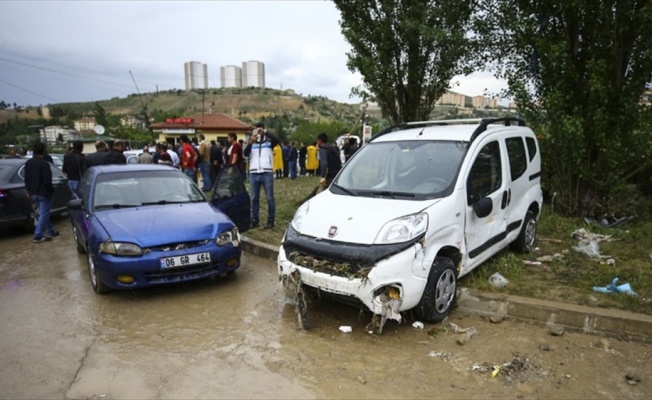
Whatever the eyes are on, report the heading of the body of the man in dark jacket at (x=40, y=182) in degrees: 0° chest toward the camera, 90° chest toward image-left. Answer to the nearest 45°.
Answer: approximately 225°

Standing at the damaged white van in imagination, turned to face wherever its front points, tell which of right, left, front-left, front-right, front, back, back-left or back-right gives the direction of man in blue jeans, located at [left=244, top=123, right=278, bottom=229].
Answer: right

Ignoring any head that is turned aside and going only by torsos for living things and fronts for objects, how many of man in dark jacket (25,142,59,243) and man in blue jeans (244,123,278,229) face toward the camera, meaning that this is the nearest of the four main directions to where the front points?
1

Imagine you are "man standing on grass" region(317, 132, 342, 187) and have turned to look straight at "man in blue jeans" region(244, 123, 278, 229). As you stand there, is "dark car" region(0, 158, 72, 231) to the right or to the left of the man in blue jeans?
right

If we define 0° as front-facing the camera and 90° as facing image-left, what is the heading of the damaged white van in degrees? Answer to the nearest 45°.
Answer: approximately 45°

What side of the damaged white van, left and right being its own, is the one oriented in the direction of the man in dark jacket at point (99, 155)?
right

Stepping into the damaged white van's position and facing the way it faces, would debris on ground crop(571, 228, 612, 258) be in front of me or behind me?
behind

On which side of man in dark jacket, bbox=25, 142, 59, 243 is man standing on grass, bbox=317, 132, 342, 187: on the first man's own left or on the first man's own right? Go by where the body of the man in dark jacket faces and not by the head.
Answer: on the first man's own right

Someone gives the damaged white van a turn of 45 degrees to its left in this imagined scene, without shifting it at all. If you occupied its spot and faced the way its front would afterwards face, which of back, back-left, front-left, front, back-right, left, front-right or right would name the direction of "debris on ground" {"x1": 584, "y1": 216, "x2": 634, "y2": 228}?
back-left
